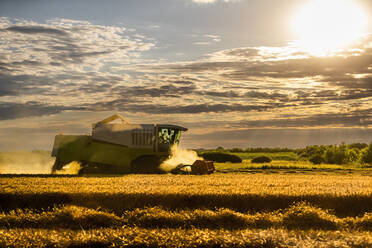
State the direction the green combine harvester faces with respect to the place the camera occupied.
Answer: facing to the right of the viewer
